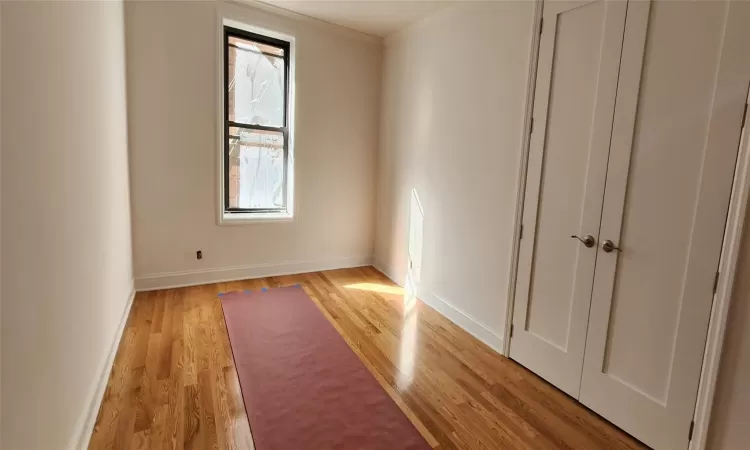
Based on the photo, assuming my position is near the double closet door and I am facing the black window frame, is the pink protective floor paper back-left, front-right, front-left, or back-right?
front-left

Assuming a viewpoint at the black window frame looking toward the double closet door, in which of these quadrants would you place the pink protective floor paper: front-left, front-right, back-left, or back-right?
front-right

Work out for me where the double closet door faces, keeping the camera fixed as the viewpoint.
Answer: facing the viewer and to the left of the viewer

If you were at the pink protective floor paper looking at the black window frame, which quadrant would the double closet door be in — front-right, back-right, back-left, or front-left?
back-right

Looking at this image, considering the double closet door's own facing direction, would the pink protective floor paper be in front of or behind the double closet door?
in front

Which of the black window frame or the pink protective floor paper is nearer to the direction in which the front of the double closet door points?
the pink protective floor paper

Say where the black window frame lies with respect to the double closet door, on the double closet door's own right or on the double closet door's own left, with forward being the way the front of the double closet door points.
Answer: on the double closet door's own right

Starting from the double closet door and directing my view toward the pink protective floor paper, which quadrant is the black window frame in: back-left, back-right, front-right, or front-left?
front-right

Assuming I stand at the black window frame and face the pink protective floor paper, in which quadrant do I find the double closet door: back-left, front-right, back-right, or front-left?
front-left
